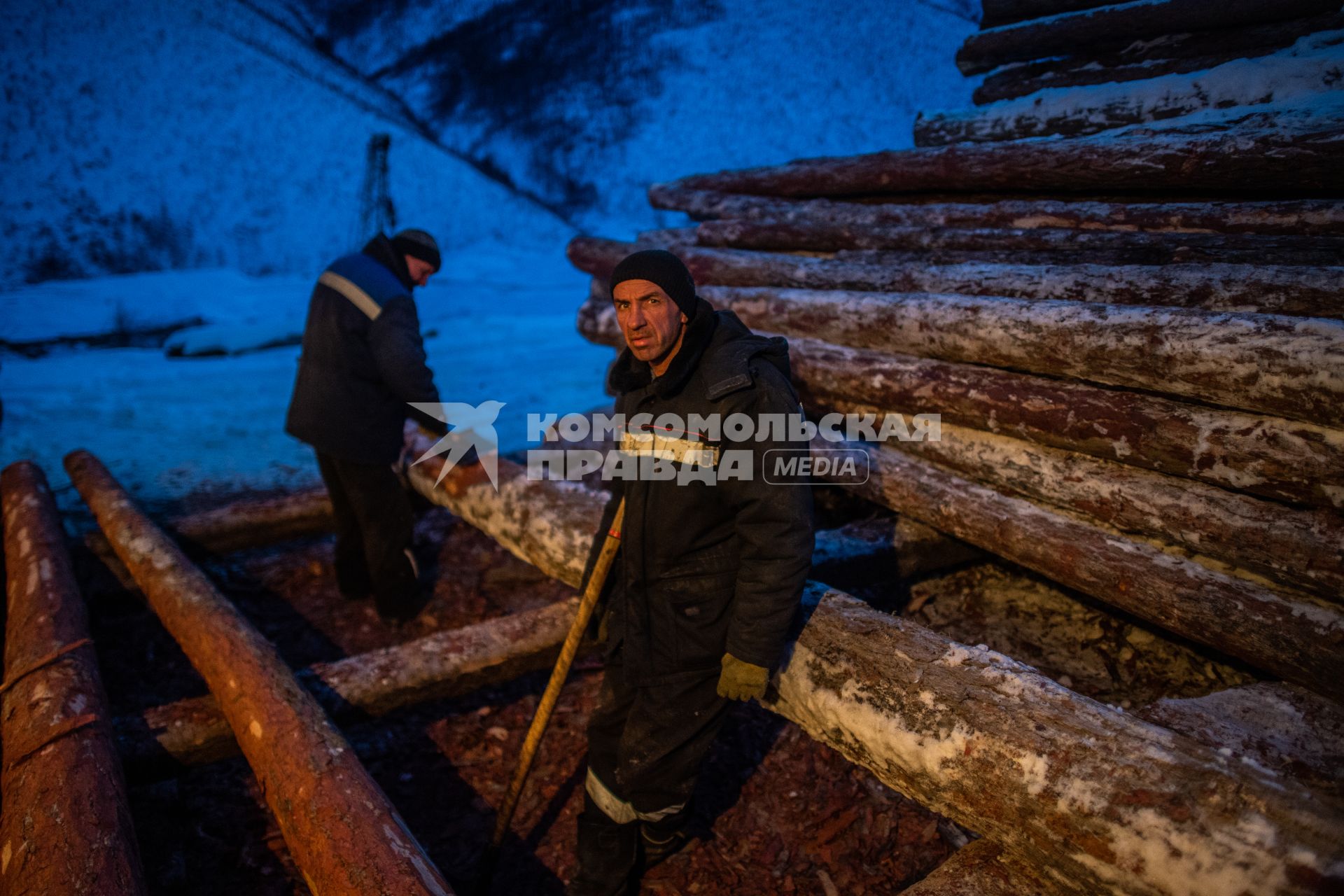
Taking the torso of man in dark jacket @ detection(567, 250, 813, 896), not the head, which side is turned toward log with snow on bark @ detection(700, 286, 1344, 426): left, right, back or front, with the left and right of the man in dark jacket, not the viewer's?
back

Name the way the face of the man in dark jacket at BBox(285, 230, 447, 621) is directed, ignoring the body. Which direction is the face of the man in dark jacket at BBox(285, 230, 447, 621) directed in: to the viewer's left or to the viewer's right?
to the viewer's right

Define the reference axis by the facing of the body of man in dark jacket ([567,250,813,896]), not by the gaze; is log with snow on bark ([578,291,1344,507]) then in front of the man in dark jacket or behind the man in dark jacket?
behind

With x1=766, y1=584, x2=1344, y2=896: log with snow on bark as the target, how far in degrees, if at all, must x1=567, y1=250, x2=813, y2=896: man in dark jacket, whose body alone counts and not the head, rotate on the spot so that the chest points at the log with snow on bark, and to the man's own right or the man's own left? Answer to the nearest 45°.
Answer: approximately 90° to the man's own left

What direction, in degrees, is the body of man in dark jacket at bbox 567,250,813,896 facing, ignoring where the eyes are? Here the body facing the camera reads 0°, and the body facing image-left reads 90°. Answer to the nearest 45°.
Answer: approximately 45°

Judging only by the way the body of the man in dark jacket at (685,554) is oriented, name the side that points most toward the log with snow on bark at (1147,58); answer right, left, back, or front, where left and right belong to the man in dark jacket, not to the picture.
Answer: back

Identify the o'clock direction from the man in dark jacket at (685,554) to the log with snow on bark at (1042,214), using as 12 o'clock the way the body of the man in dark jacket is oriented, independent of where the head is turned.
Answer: The log with snow on bark is roughly at 6 o'clock from the man in dark jacket.

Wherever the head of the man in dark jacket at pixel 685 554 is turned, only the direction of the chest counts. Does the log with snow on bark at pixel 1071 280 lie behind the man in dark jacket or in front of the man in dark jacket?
behind

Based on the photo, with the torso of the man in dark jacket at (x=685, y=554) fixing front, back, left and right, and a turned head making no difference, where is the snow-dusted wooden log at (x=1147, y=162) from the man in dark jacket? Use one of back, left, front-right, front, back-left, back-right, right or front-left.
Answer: back

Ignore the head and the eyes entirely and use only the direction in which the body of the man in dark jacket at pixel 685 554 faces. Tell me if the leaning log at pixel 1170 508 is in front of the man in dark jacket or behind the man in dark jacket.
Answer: behind

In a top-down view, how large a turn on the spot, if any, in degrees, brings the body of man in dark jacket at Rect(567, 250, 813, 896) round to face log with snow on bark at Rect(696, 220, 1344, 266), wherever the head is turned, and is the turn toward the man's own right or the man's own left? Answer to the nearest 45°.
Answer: approximately 180°

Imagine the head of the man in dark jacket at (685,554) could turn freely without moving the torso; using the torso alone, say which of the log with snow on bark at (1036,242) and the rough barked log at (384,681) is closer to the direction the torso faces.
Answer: the rough barked log
